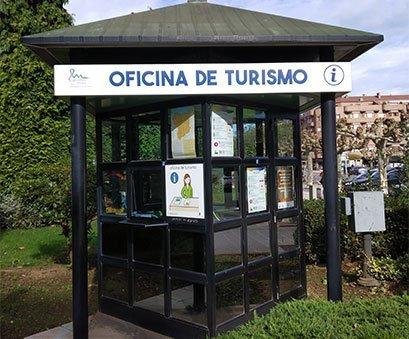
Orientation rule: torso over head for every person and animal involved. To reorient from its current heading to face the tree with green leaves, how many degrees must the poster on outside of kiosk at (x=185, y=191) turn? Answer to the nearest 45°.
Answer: approximately 135° to its right

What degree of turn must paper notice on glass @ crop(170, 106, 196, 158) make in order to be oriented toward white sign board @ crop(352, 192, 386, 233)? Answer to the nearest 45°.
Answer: approximately 135° to its left

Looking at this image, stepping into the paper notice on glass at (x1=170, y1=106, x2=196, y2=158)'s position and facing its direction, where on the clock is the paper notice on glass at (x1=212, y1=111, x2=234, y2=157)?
the paper notice on glass at (x1=212, y1=111, x2=234, y2=157) is roughly at 8 o'clock from the paper notice on glass at (x1=170, y1=106, x2=196, y2=158).

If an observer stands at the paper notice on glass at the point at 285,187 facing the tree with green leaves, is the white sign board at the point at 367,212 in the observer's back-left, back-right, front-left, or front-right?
back-right

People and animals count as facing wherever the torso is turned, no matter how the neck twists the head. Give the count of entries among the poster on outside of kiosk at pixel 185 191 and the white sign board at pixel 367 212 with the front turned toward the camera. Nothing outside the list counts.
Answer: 2

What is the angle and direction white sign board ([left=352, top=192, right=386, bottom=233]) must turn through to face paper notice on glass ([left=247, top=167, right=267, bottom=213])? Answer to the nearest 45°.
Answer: approximately 45° to its right

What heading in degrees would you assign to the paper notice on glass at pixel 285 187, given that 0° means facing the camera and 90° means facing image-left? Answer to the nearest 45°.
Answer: approximately 315°

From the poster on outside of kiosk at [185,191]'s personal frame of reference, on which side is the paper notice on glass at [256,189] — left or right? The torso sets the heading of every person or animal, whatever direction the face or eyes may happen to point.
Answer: on its left

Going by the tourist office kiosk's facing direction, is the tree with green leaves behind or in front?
behind

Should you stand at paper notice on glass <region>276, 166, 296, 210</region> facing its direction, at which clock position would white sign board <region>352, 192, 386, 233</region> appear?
The white sign board is roughly at 10 o'clock from the paper notice on glass.

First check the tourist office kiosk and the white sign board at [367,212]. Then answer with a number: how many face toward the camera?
2
